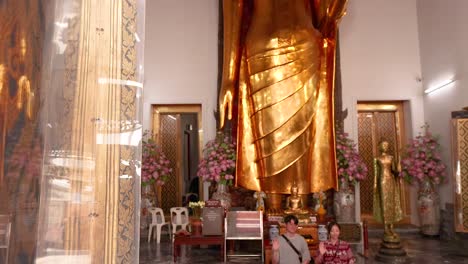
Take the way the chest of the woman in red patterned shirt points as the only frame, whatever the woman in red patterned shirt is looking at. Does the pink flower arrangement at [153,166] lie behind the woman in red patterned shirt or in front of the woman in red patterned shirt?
behind

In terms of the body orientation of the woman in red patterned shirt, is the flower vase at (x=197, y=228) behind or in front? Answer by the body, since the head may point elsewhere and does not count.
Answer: behind

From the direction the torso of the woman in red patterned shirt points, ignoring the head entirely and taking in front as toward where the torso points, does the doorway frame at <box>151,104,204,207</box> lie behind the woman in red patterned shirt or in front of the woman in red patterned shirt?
behind

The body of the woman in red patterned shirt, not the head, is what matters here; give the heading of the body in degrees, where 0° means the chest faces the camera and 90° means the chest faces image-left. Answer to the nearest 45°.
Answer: approximately 0°

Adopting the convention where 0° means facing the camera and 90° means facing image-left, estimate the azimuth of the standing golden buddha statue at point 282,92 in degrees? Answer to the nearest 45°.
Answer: approximately 0°

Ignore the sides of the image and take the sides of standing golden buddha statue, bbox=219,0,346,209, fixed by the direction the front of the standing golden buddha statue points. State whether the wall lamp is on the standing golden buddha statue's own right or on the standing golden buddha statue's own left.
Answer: on the standing golden buddha statue's own left

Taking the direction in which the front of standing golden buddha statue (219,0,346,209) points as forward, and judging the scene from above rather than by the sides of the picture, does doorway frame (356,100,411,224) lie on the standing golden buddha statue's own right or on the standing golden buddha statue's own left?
on the standing golden buddha statue's own left

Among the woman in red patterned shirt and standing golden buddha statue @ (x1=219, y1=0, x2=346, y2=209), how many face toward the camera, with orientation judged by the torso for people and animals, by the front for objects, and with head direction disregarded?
2

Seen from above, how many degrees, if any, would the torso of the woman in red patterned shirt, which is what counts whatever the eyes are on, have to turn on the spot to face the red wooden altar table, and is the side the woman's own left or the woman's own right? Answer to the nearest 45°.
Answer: approximately 135° to the woman's own right

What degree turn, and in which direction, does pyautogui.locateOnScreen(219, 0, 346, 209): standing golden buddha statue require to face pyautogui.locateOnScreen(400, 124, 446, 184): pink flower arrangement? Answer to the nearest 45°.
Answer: approximately 90° to its left
